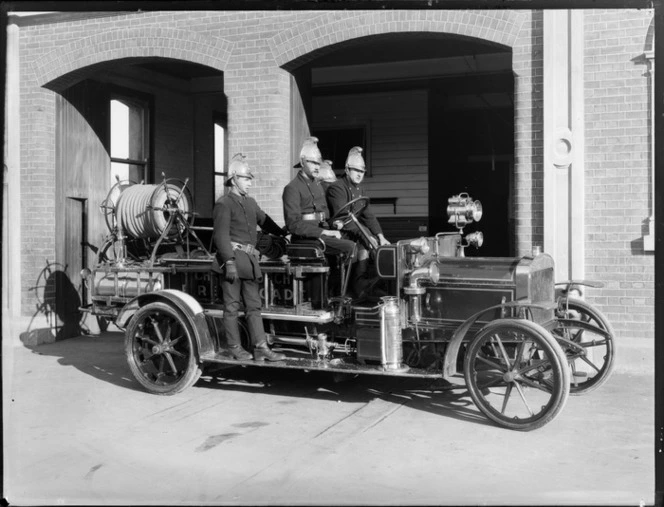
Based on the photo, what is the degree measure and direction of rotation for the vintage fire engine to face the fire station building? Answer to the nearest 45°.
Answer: approximately 135° to its left

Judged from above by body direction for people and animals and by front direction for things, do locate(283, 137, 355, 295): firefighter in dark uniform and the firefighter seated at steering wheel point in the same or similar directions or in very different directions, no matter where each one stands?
same or similar directions

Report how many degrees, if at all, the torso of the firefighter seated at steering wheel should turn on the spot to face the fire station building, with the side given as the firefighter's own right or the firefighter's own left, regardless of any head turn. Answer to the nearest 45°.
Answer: approximately 135° to the firefighter's own left

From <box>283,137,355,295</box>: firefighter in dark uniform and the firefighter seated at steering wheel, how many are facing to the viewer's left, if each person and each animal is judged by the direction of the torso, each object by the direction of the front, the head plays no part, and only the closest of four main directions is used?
0

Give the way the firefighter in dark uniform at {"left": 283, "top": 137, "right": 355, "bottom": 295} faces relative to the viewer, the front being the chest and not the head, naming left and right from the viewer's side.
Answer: facing the viewer and to the right of the viewer

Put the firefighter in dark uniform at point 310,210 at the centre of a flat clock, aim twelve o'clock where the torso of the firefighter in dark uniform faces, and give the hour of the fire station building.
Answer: The fire station building is roughly at 8 o'clock from the firefighter in dark uniform.

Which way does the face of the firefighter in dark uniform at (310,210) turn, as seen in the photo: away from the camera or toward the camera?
toward the camera

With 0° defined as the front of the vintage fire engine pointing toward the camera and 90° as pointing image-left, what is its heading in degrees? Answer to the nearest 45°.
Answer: approximately 315°

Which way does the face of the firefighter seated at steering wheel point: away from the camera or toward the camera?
toward the camera
